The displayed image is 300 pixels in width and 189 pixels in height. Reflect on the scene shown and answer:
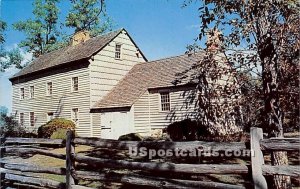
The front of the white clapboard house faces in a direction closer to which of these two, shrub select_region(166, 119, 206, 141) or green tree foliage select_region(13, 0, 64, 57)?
the green tree foliage

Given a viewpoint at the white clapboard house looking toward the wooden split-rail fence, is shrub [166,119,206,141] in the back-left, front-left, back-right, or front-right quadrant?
front-left

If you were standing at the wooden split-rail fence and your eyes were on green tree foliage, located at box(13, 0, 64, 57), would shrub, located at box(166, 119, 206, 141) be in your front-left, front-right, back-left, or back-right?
front-right

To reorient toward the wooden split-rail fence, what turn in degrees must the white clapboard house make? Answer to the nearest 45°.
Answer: approximately 45° to its left

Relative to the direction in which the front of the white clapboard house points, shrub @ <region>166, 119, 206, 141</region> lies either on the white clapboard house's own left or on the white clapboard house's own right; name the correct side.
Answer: on the white clapboard house's own left

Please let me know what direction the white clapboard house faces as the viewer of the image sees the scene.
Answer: facing the viewer and to the left of the viewer
